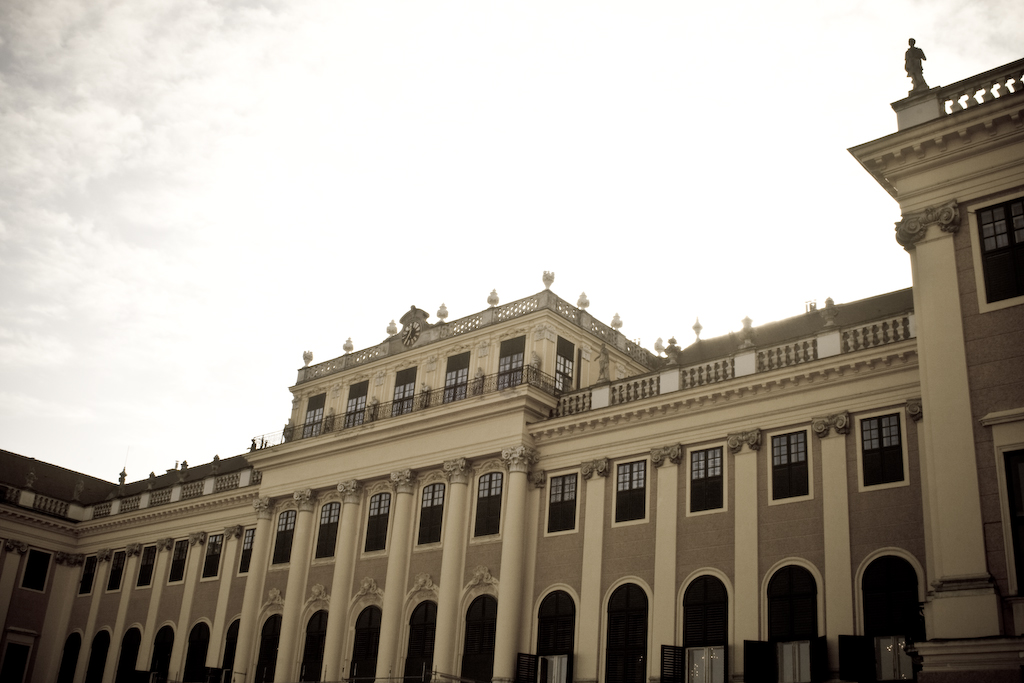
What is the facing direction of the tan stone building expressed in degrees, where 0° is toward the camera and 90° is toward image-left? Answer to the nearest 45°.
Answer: approximately 45°
